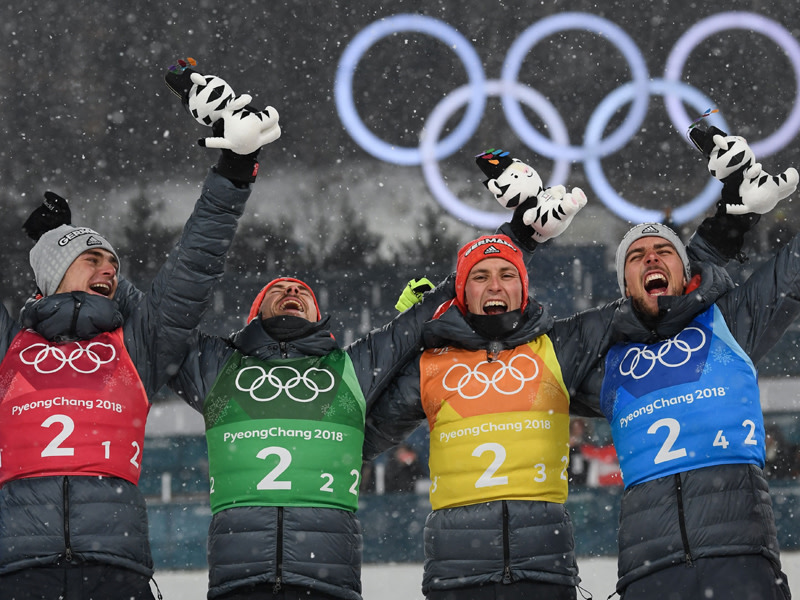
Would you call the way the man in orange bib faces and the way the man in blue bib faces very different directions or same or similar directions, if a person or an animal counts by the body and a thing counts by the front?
same or similar directions

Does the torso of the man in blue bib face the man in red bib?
no

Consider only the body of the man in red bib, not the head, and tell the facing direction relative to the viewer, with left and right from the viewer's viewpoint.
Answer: facing the viewer

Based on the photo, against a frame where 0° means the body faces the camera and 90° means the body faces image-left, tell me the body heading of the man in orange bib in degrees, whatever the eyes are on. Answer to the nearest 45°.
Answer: approximately 0°

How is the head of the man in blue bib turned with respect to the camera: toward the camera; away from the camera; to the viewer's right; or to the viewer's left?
toward the camera

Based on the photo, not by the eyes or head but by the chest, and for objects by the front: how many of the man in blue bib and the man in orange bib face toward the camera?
2

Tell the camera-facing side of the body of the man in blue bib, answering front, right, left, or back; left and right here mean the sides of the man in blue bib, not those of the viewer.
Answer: front

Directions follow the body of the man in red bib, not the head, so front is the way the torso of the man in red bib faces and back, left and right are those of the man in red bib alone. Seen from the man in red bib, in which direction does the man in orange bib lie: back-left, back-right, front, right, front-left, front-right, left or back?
left

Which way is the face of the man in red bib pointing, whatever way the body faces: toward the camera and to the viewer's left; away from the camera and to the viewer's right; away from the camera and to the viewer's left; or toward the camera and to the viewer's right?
toward the camera and to the viewer's right

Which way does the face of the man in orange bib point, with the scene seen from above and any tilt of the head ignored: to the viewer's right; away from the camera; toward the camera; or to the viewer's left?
toward the camera

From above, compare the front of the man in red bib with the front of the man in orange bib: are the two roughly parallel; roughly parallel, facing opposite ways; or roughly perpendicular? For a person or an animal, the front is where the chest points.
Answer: roughly parallel

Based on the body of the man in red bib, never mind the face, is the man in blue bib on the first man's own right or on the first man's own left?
on the first man's own left
